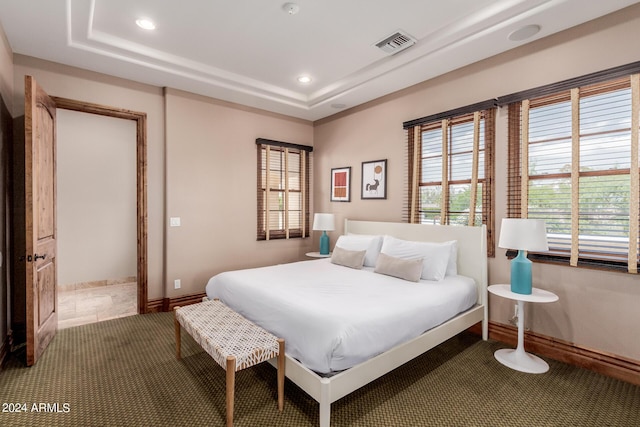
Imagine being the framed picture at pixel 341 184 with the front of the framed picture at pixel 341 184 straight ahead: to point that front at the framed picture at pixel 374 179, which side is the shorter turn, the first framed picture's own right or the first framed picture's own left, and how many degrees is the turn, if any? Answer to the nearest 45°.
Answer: approximately 90° to the first framed picture's own left

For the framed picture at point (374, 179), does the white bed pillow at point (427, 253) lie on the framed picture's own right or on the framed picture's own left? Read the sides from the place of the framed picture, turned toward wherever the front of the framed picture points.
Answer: on the framed picture's own left

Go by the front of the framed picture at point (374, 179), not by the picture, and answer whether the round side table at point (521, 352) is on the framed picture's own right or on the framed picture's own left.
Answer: on the framed picture's own left

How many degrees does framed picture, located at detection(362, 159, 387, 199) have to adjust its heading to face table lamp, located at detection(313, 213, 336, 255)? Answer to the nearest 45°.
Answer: approximately 45° to its right

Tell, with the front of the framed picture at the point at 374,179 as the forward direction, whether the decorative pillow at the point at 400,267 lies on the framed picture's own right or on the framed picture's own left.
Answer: on the framed picture's own left

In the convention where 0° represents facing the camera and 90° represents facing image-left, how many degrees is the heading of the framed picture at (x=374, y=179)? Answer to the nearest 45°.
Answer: approximately 45°

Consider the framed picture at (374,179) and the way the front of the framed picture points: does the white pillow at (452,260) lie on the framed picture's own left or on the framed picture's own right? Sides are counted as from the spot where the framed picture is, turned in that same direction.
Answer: on the framed picture's own left

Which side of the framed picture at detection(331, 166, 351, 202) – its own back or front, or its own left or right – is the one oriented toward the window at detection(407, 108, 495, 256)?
left

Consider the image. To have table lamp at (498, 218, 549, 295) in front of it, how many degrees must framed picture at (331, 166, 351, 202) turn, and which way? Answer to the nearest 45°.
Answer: approximately 90° to its left

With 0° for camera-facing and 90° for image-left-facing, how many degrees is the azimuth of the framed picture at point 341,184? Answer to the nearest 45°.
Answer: approximately 45°

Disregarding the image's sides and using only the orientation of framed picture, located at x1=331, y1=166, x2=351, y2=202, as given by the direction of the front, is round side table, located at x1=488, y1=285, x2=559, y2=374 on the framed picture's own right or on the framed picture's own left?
on the framed picture's own left

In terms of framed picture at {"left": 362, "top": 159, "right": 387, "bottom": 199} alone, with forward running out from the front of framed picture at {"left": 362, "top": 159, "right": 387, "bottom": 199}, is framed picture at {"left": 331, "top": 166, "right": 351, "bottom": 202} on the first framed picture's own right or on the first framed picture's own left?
on the first framed picture's own right
